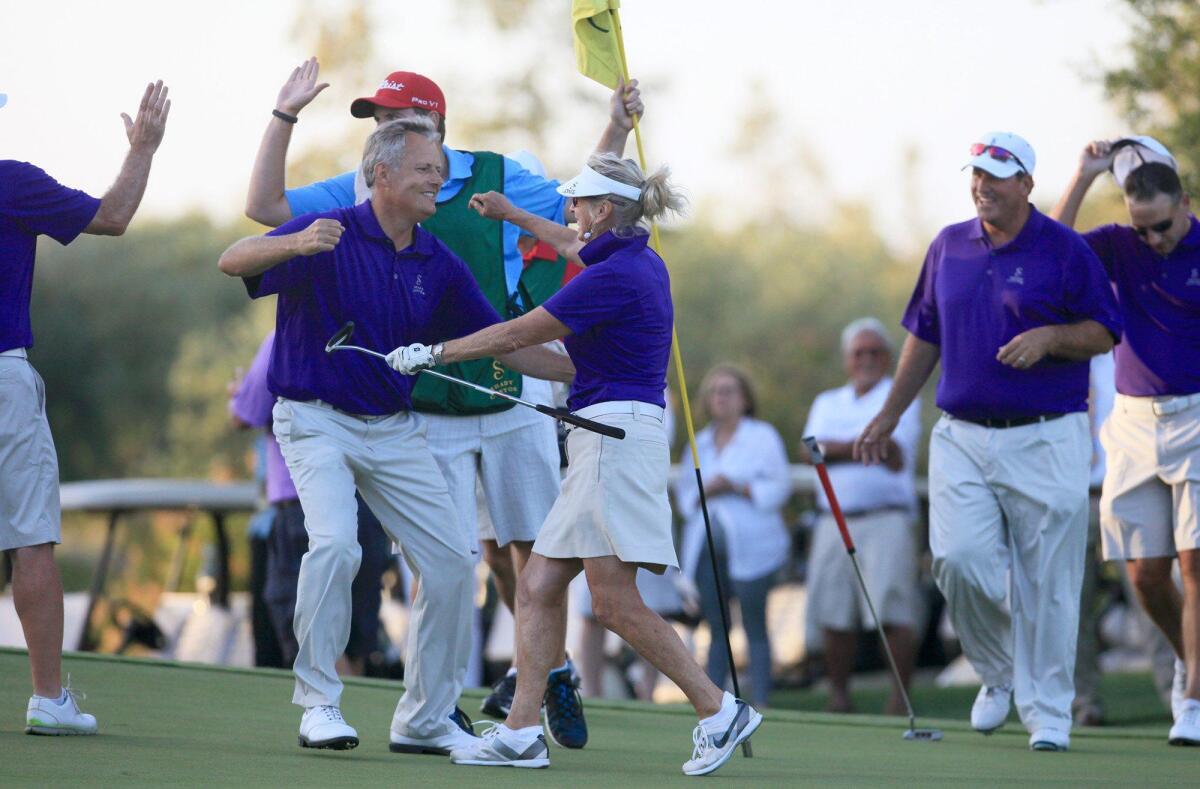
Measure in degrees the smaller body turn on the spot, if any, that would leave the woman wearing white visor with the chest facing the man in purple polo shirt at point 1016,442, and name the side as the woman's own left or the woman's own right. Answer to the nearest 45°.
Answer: approximately 135° to the woman's own right

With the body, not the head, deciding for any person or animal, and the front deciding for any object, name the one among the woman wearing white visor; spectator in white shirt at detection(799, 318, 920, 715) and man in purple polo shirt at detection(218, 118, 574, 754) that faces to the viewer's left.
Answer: the woman wearing white visor

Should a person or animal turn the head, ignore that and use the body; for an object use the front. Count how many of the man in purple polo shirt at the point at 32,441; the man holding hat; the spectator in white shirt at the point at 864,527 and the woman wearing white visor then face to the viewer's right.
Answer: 1

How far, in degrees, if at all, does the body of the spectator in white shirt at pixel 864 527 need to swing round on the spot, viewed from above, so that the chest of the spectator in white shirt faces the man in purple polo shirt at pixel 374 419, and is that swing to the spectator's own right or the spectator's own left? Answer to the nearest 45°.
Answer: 0° — they already face them

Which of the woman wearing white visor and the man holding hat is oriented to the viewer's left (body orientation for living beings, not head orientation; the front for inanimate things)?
the woman wearing white visor

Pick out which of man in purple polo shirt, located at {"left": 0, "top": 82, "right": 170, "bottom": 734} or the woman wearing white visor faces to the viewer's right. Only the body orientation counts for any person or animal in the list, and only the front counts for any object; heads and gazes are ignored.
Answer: the man in purple polo shirt

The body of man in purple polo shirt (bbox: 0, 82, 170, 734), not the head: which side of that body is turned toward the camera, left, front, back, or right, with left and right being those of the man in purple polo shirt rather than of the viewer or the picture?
right

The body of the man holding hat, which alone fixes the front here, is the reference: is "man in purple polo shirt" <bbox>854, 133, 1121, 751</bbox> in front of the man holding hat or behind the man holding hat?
in front

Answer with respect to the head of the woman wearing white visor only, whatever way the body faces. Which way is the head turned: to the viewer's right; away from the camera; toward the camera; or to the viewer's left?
to the viewer's left

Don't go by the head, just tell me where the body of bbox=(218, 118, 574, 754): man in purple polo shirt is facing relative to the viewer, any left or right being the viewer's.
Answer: facing the viewer and to the right of the viewer

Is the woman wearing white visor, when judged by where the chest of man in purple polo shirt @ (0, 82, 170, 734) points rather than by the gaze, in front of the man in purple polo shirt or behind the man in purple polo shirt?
in front

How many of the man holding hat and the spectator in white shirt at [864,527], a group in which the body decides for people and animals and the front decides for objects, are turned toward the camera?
2

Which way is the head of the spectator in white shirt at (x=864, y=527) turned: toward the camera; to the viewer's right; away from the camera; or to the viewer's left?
toward the camera

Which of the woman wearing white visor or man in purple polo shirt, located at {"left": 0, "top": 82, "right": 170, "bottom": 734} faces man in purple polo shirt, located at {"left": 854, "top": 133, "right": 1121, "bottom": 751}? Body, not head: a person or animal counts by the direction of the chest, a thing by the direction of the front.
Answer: man in purple polo shirt, located at {"left": 0, "top": 82, "right": 170, "bottom": 734}

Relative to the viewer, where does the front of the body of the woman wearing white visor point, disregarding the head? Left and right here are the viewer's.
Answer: facing to the left of the viewer

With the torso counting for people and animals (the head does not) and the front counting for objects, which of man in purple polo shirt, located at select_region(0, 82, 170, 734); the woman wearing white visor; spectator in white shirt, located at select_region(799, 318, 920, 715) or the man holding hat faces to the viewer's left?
the woman wearing white visor

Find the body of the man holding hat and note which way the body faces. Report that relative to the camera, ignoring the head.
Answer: toward the camera

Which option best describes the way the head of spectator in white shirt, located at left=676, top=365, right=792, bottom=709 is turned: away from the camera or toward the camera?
toward the camera

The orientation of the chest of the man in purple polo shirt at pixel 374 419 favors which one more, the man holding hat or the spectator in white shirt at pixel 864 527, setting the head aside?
the man holding hat

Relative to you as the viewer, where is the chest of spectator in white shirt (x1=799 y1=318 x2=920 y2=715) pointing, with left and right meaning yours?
facing the viewer

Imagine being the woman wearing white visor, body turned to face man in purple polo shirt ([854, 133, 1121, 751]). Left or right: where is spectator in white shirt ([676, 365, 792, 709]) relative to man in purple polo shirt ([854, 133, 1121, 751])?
left
